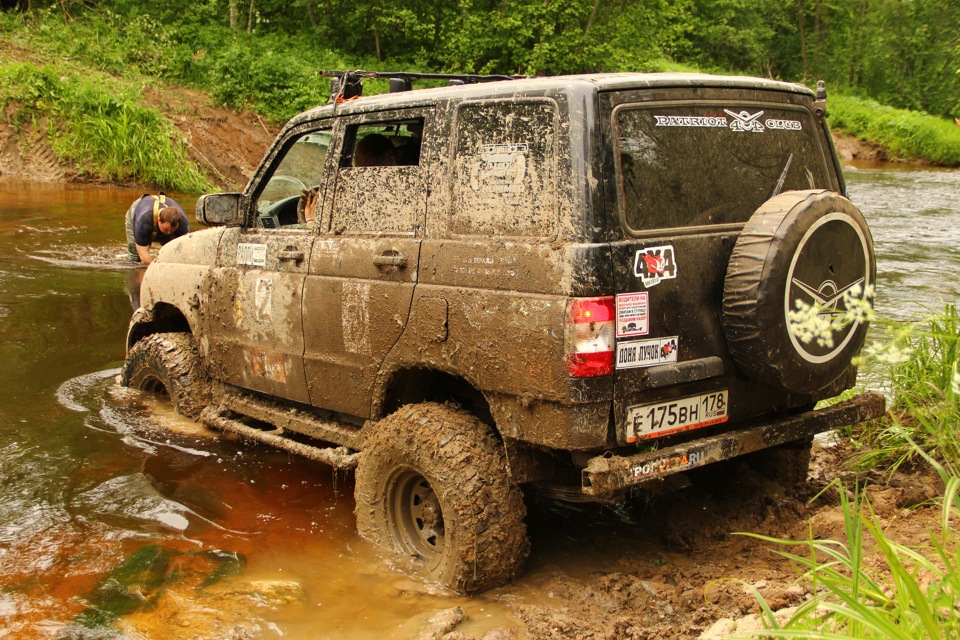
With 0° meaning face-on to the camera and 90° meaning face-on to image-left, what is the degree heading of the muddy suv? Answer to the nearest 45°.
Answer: approximately 135°

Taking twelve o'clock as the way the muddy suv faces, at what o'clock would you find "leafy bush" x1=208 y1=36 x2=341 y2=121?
The leafy bush is roughly at 1 o'clock from the muddy suv.
